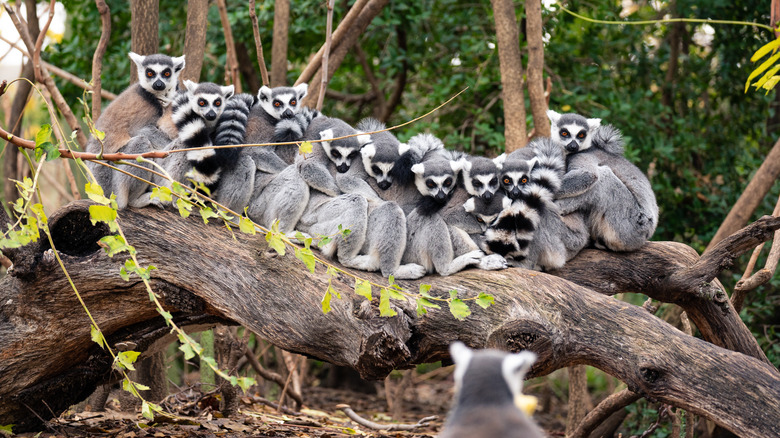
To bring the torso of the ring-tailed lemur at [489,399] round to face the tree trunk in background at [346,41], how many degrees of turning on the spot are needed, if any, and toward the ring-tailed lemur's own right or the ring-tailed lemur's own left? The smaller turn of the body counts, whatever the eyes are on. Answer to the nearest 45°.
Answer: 0° — it already faces it

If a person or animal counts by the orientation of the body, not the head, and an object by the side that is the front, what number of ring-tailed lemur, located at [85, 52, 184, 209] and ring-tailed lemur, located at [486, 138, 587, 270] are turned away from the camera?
0

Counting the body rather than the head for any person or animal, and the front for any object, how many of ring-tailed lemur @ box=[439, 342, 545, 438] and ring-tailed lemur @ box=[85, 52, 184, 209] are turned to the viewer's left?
0

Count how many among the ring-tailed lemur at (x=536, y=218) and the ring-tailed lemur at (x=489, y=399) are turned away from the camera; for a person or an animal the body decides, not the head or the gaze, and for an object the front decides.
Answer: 1

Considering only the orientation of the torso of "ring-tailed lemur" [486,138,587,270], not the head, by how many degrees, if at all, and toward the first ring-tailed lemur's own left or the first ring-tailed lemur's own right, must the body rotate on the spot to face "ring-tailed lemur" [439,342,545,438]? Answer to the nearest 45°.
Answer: approximately 45° to the first ring-tailed lemur's own left

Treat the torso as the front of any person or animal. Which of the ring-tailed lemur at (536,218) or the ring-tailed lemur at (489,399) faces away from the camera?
the ring-tailed lemur at (489,399)

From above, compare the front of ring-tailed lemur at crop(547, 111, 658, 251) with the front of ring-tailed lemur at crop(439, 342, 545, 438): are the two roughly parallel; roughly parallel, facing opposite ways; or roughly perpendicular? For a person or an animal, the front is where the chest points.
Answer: roughly perpendicular

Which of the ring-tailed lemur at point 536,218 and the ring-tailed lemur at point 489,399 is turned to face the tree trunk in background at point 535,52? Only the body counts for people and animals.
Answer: the ring-tailed lemur at point 489,399

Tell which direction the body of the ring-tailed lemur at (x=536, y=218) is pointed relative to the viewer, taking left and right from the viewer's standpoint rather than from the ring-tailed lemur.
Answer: facing the viewer and to the left of the viewer

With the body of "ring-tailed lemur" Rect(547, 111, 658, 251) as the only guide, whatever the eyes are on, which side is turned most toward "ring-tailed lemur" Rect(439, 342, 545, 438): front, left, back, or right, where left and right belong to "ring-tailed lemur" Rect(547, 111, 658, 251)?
left

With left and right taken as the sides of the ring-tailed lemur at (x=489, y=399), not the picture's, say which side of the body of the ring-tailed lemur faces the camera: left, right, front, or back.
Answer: back

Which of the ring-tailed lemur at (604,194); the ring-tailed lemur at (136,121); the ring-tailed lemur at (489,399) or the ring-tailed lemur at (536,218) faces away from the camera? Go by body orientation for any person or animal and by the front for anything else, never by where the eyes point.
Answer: the ring-tailed lemur at (489,399)
